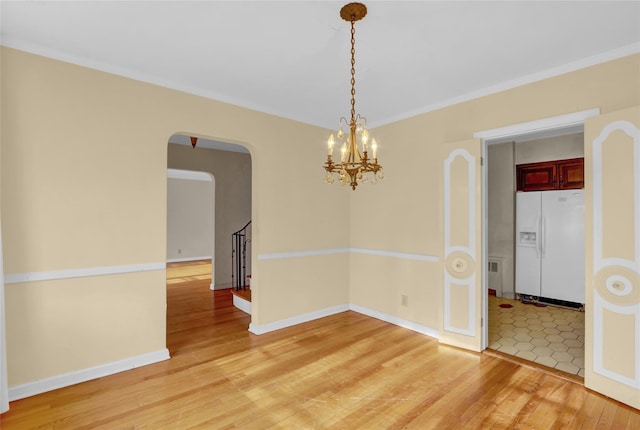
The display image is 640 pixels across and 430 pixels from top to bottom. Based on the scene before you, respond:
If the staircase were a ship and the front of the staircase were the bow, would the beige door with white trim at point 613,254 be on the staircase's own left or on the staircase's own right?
on the staircase's own left

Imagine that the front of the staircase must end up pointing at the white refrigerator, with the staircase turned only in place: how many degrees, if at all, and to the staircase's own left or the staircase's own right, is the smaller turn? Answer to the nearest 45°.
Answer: approximately 90° to the staircase's own left

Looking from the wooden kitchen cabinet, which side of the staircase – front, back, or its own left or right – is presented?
left

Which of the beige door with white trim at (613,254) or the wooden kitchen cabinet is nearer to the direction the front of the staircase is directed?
the beige door with white trim

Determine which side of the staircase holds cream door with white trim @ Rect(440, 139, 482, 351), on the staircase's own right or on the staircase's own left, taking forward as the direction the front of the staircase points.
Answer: on the staircase's own left

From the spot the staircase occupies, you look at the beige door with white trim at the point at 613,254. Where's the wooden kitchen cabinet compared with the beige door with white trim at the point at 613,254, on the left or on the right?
left

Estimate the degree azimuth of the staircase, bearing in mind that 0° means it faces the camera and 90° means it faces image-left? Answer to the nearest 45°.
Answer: approximately 45°

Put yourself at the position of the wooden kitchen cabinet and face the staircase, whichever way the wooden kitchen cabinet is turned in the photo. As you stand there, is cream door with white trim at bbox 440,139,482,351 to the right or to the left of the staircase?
left
